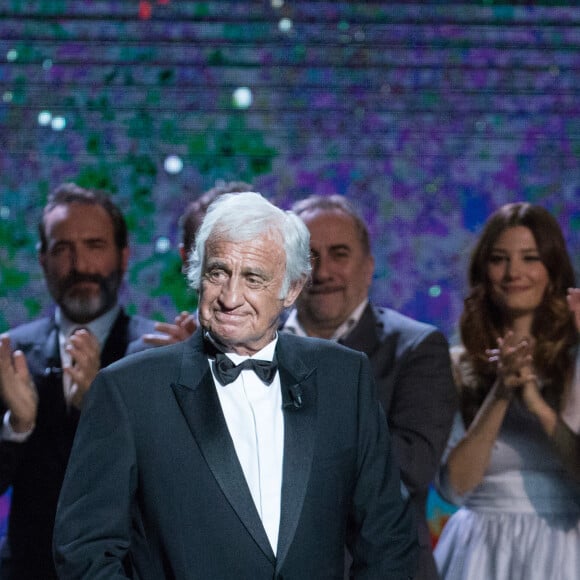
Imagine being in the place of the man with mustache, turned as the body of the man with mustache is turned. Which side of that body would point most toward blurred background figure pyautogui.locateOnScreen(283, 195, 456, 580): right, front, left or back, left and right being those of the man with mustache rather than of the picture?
left

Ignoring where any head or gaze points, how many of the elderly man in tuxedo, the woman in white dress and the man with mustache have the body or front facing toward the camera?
3

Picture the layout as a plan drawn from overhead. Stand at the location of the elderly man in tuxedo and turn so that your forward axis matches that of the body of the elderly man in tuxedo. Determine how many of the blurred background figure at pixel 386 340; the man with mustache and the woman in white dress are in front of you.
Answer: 0

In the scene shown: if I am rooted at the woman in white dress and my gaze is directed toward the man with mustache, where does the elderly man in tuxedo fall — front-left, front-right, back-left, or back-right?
front-left

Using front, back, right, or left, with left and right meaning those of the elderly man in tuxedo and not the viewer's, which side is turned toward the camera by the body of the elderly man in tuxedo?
front

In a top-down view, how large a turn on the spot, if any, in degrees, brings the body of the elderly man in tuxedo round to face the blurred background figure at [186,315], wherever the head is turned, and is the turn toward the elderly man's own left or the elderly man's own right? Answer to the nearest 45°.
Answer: approximately 180°

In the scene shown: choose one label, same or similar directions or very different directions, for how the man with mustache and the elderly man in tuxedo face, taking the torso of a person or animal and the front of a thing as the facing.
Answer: same or similar directions

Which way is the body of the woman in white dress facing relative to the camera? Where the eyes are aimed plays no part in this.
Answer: toward the camera

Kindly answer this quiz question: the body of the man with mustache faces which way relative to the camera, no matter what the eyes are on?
toward the camera
